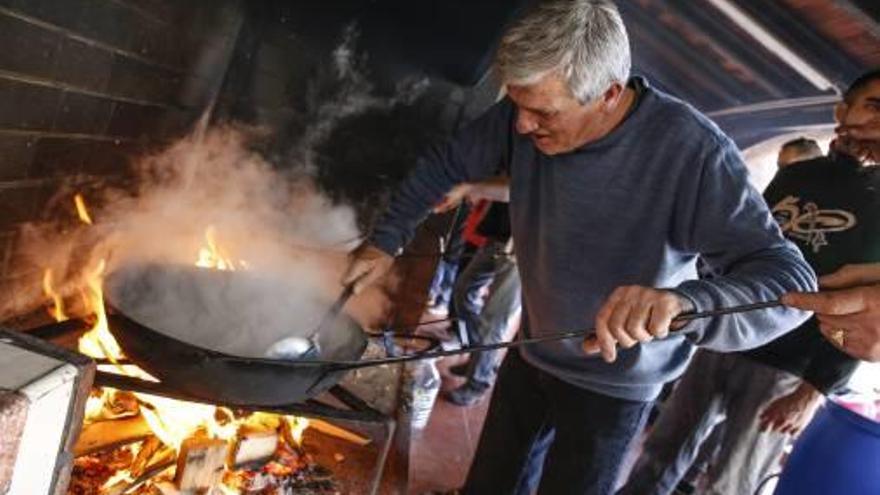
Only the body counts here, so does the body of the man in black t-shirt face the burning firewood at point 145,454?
yes

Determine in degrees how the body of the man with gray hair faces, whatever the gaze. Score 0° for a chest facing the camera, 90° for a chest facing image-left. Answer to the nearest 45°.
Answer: approximately 45°

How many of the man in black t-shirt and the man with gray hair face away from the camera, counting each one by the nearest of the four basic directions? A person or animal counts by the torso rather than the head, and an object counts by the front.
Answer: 0

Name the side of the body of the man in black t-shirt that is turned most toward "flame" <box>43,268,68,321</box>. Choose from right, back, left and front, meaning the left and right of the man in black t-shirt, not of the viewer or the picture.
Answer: front

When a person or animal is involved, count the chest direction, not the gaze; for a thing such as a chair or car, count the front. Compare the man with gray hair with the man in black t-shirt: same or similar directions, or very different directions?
same or similar directions

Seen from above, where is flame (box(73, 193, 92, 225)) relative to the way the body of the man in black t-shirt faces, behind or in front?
in front

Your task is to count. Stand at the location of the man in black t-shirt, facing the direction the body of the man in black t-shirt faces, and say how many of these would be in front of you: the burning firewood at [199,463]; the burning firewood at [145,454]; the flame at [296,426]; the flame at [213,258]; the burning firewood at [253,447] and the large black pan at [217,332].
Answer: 6

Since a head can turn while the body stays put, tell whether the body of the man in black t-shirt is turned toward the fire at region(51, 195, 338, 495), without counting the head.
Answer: yes

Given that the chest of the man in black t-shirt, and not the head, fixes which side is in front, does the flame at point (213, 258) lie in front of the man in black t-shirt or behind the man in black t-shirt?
in front

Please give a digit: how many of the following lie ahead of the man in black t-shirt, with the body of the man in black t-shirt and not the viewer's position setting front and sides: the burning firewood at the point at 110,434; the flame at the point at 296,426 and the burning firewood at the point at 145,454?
3

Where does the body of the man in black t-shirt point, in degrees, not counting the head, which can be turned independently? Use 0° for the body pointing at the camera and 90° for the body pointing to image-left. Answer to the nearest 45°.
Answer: approximately 45°

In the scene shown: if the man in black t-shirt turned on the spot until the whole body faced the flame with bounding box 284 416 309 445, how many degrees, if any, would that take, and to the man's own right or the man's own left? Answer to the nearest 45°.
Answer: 0° — they already face it

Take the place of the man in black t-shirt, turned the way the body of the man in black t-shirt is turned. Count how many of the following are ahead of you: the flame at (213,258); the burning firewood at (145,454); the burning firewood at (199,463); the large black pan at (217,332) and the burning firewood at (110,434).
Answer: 5
